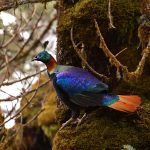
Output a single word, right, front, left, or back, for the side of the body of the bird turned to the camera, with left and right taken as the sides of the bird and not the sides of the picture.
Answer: left
